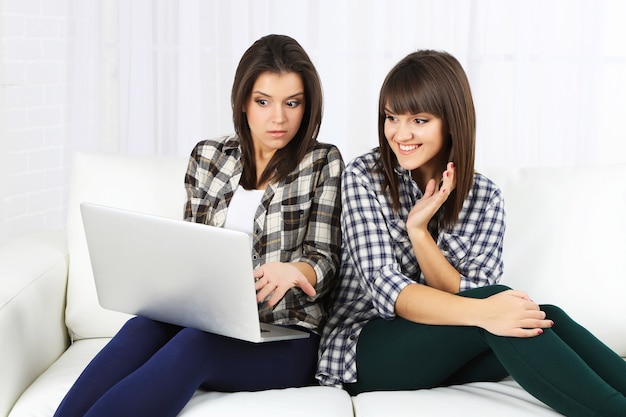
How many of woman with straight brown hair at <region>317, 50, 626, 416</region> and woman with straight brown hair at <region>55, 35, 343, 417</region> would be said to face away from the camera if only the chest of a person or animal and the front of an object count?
0

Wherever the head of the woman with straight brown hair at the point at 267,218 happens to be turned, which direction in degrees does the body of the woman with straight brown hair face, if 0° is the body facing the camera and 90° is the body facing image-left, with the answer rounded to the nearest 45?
approximately 45°
